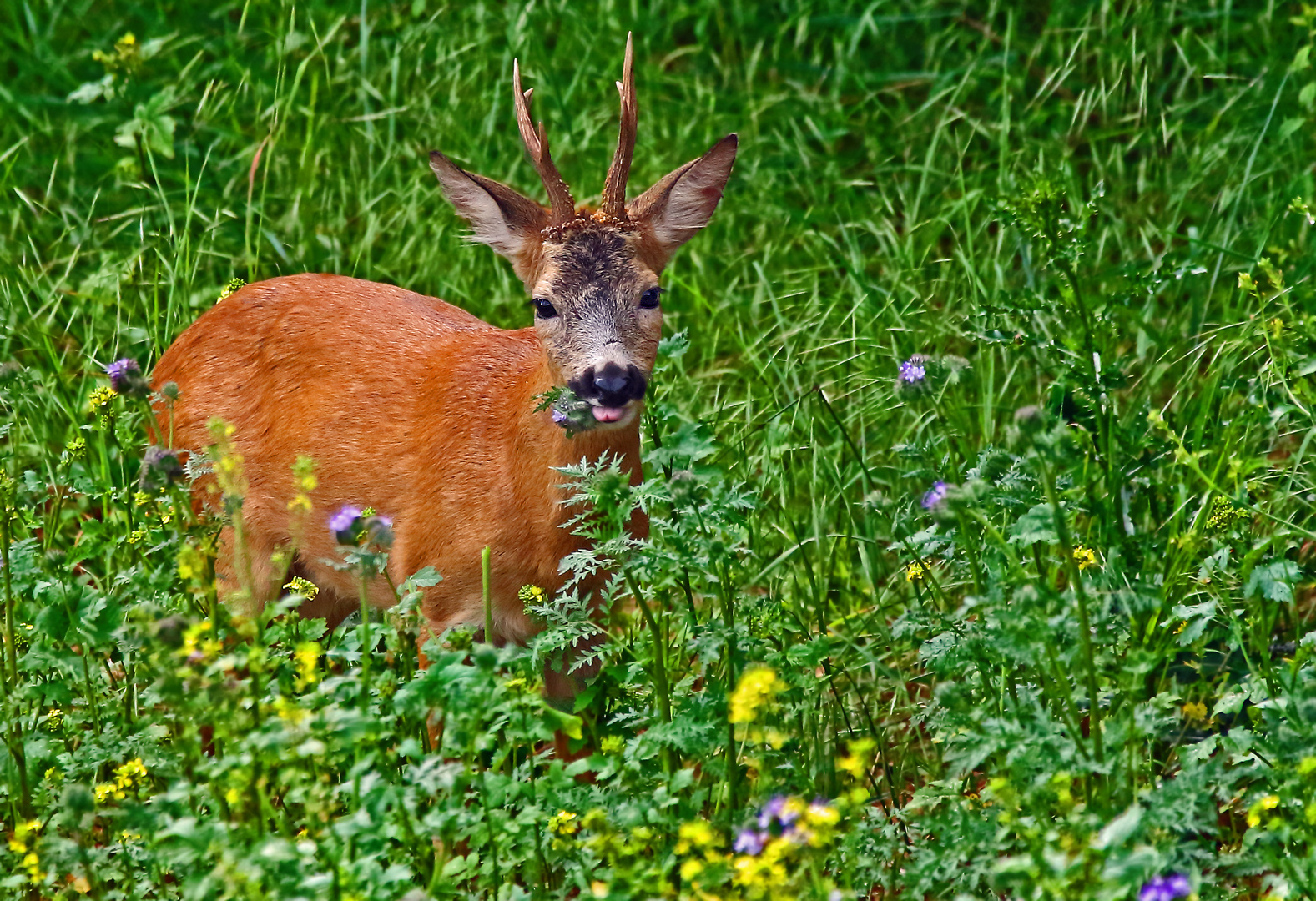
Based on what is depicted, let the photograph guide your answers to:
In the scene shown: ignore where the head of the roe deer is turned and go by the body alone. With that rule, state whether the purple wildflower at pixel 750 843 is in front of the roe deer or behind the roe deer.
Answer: in front

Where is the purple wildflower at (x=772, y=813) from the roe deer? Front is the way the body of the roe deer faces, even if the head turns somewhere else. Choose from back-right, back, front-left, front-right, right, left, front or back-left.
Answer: front-right

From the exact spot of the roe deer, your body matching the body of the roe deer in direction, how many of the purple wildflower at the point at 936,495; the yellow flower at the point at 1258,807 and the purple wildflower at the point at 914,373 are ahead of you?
3

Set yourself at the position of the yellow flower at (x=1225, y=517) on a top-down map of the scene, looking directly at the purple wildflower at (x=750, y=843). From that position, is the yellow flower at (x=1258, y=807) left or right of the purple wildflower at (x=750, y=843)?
left

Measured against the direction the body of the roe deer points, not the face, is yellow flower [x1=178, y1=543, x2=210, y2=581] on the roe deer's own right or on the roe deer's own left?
on the roe deer's own right

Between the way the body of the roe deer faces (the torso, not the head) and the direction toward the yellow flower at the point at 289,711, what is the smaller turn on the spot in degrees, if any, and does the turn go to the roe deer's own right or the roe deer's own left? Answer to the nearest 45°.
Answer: approximately 45° to the roe deer's own right

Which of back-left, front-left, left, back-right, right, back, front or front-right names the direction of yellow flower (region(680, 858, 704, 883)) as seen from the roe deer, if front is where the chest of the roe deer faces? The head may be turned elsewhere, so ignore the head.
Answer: front-right

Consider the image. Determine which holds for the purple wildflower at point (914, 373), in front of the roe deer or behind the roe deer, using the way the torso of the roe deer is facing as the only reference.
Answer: in front

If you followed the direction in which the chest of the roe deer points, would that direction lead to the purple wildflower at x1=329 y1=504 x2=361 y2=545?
no

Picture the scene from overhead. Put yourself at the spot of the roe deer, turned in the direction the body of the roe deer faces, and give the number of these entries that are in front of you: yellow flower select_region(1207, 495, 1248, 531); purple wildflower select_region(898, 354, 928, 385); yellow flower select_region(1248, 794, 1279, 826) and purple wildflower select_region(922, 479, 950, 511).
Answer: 4

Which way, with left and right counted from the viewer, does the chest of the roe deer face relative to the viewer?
facing the viewer and to the right of the viewer

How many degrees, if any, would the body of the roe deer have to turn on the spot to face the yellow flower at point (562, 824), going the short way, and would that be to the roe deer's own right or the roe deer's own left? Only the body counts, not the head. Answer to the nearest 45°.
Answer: approximately 45° to the roe deer's own right

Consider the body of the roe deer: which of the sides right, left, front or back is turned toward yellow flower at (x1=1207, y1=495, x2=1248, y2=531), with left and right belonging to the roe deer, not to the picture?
front
